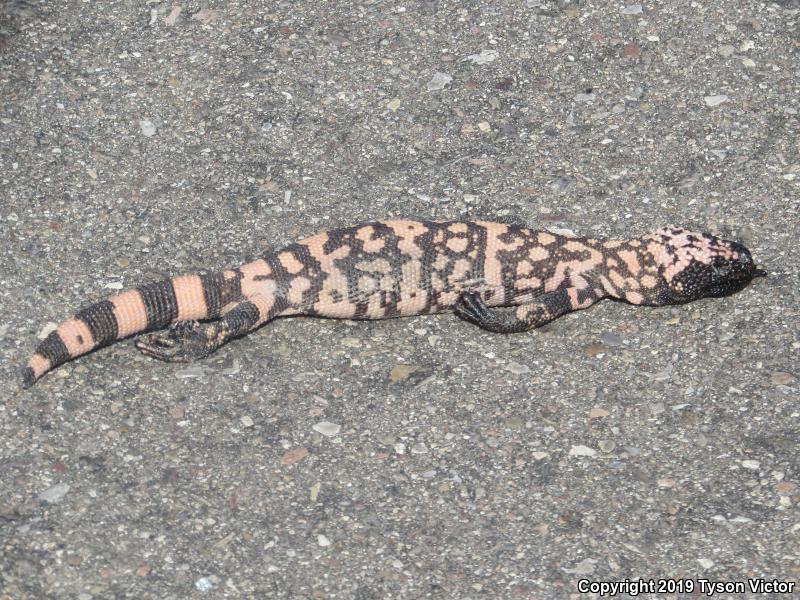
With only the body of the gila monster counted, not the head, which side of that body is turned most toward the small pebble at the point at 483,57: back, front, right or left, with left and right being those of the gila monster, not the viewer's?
left

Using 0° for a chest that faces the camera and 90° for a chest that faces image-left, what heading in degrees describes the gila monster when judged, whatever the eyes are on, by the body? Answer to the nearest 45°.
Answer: approximately 270°

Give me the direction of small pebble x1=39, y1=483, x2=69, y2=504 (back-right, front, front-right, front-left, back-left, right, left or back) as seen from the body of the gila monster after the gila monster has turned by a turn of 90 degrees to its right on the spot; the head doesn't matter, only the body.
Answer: front-right

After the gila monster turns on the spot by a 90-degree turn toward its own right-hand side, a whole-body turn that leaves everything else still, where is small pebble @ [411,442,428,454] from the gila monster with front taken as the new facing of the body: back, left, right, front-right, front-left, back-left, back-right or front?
front

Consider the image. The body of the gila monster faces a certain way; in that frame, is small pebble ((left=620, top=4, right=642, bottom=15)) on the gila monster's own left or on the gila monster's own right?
on the gila monster's own left

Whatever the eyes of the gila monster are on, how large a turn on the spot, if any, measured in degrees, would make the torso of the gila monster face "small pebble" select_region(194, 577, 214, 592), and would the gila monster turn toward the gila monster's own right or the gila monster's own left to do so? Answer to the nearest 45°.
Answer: approximately 135° to the gila monster's own right

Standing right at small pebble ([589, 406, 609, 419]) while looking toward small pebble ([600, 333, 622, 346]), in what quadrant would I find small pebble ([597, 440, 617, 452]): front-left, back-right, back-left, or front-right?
back-right

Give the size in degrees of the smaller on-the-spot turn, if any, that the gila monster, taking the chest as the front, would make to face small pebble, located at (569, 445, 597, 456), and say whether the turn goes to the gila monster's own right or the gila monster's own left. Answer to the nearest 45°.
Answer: approximately 45° to the gila monster's own right

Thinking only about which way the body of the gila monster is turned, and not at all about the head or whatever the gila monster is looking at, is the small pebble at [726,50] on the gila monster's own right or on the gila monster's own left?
on the gila monster's own left
